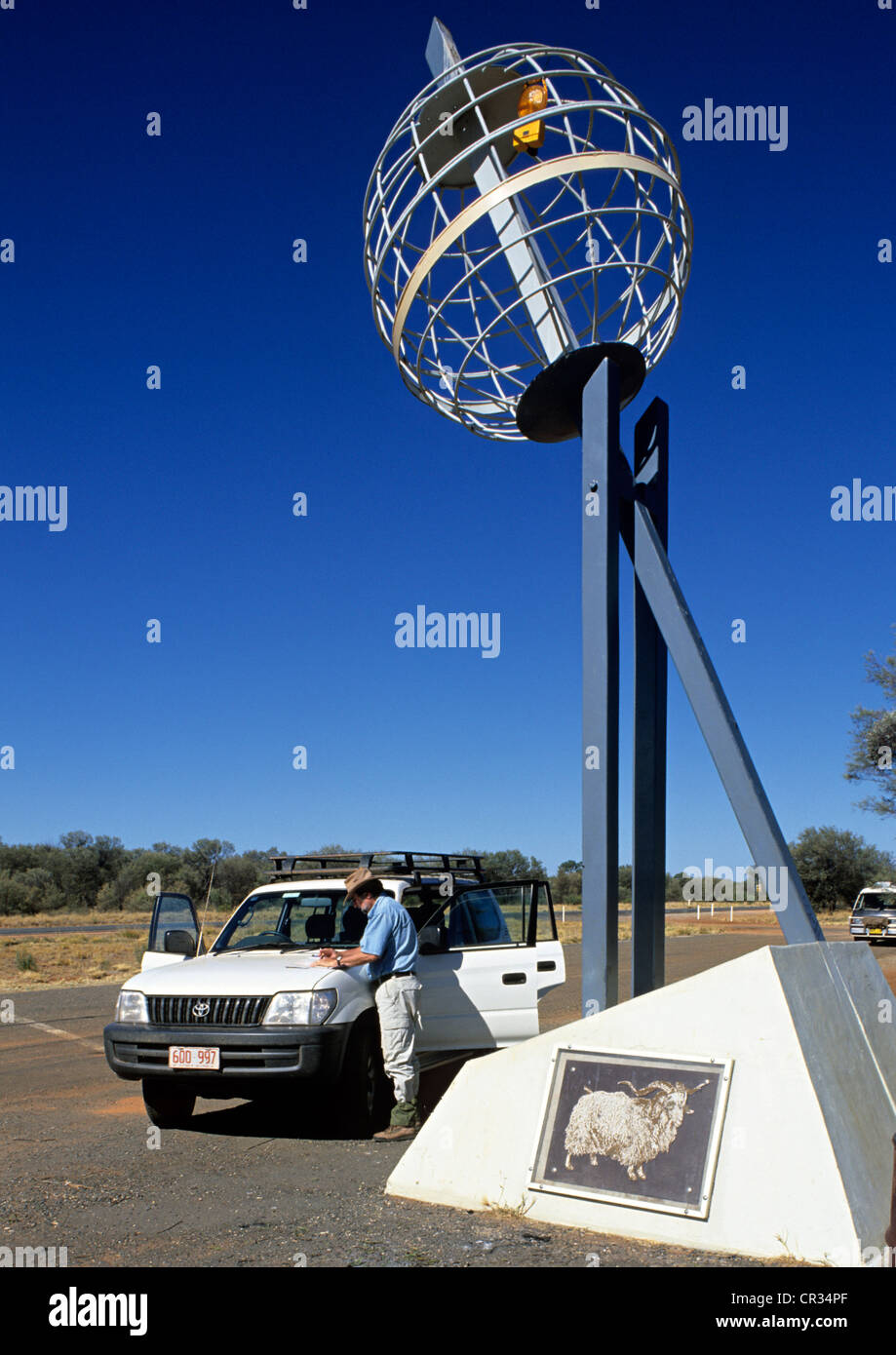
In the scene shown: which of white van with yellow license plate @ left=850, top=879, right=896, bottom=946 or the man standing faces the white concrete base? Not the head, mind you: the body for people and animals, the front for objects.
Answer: the white van with yellow license plate

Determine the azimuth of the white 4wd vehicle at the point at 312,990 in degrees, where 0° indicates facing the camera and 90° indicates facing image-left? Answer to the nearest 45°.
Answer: approximately 45°

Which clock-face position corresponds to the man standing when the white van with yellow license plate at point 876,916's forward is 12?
The man standing is roughly at 12 o'clock from the white van with yellow license plate.

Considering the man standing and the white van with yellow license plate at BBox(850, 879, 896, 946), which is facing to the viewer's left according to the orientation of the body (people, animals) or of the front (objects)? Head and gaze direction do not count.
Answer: the man standing

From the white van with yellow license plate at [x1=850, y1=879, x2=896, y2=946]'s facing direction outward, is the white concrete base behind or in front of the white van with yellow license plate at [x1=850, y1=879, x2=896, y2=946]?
in front

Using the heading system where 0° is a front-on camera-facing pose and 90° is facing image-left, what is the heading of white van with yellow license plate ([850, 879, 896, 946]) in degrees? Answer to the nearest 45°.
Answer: approximately 0°

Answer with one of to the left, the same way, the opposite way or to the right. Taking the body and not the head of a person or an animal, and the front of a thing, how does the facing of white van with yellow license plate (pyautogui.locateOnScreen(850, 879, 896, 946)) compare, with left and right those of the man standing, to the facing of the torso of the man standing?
to the left

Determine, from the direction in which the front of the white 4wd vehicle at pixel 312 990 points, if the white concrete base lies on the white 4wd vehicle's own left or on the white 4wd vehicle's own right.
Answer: on the white 4wd vehicle's own left

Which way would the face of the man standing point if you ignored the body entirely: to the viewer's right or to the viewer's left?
to the viewer's left

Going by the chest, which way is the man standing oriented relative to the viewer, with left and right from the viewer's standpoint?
facing to the left of the viewer

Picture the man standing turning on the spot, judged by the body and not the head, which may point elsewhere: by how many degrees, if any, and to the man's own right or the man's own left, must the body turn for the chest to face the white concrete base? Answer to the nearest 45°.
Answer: approximately 135° to the man's own left

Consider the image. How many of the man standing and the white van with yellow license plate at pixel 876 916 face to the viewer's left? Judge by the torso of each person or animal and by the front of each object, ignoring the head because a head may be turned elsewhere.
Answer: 1
